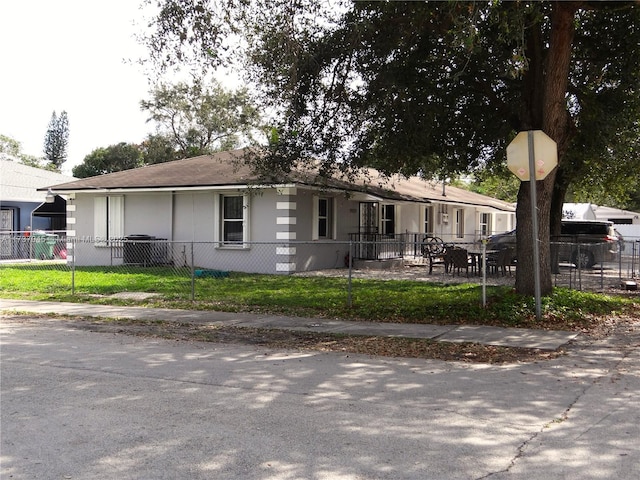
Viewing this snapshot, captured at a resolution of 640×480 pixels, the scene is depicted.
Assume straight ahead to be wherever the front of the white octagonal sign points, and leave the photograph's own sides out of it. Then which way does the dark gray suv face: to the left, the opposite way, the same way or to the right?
to the left

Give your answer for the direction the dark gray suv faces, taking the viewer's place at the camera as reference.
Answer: facing to the left of the viewer

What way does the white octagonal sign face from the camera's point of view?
away from the camera

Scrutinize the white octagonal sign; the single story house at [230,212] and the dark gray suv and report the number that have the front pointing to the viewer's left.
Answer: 1

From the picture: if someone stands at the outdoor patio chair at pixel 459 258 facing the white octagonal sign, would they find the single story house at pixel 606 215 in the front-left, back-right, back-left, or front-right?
back-left

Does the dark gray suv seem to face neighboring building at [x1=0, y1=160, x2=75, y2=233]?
yes

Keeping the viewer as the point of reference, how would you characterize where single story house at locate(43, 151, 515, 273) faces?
facing the viewer and to the right of the viewer

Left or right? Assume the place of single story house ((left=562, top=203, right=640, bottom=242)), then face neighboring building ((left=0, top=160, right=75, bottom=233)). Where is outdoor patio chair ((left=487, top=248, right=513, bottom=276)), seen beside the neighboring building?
left

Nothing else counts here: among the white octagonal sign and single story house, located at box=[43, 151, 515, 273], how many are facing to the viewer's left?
0

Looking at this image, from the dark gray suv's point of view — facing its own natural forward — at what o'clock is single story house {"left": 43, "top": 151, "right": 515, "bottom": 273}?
The single story house is roughly at 11 o'clock from the dark gray suv.

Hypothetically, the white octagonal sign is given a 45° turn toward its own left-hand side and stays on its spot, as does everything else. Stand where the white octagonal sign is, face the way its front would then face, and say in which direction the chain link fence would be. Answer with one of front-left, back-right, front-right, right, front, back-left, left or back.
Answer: front

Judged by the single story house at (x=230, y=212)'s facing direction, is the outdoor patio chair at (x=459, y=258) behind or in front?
in front

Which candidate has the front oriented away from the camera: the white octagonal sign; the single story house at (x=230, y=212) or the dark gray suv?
the white octagonal sign
